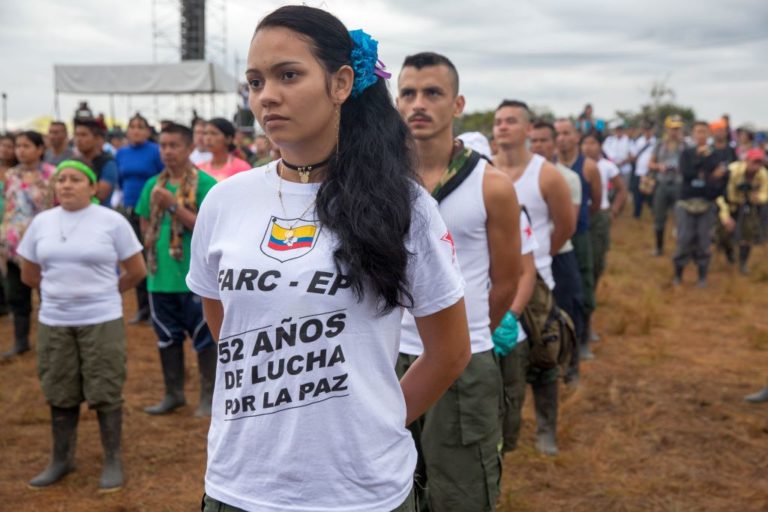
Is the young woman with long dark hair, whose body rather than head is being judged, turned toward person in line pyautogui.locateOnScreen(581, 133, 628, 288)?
no

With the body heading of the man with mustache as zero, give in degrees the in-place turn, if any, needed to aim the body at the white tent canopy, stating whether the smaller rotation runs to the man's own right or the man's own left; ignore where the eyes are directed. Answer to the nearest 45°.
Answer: approximately 90° to the man's own right

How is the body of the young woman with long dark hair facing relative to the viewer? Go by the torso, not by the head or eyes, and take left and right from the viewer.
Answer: facing the viewer and to the left of the viewer

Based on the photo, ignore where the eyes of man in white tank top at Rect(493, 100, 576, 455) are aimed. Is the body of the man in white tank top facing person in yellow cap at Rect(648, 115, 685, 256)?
no

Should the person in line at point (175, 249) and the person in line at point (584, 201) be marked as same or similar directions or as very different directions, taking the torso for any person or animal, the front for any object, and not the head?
same or similar directions

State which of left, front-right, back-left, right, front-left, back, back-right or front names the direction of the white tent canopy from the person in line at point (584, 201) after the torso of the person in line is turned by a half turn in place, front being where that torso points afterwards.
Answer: left

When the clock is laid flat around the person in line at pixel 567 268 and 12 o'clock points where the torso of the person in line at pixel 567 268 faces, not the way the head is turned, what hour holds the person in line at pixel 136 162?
the person in line at pixel 136 162 is roughly at 2 o'clock from the person in line at pixel 567 268.

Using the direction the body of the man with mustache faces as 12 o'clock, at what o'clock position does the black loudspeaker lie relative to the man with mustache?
The black loudspeaker is roughly at 4 o'clock from the man with mustache.

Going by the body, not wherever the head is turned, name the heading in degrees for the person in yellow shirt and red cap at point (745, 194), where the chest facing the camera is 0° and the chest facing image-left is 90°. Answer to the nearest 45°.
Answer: approximately 0°

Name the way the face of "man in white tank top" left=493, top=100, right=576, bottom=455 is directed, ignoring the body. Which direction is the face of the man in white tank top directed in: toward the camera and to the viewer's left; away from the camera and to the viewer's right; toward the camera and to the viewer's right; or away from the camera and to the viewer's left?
toward the camera and to the viewer's left

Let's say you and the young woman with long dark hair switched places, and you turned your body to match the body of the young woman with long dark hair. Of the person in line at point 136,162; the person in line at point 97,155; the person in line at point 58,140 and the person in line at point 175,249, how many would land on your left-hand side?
0

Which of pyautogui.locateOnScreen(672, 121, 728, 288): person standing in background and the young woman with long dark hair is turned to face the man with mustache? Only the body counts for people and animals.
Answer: the person standing in background

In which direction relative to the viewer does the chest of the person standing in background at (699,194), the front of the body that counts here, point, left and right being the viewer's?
facing the viewer

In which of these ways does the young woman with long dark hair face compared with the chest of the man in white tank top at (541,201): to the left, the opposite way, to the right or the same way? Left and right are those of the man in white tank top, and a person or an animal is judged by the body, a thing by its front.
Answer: the same way

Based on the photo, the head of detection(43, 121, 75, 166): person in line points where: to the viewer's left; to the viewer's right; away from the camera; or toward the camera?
toward the camera

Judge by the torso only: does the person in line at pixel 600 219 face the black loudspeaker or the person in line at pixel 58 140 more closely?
the person in line

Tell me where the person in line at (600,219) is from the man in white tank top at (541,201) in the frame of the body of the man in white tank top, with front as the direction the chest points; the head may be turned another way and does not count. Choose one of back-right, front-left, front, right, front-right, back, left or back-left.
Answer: back-right

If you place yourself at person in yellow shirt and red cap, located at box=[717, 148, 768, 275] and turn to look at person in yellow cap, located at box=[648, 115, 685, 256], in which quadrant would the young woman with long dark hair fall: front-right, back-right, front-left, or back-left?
back-left

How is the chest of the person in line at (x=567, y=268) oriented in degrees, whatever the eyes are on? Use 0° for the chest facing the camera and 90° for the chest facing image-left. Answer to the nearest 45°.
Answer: approximately 45°
